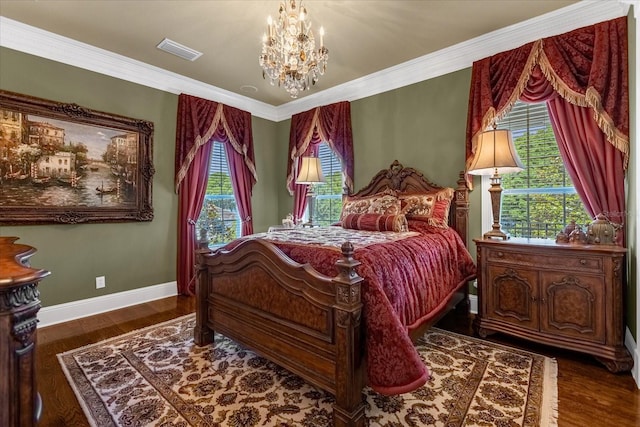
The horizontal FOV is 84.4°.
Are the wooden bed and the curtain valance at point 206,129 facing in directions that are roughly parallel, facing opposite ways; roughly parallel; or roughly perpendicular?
roughly perpendicular

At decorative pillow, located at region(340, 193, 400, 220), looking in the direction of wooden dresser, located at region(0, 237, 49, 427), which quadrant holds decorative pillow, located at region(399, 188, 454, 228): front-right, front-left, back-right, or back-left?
back-left

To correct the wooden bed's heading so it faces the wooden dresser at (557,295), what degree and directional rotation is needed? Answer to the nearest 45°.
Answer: approximately 135° to its left

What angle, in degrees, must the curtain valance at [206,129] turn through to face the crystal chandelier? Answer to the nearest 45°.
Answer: approximately 45° to its right

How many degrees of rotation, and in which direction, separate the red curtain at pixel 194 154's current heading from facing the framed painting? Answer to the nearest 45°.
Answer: approximately 90° to its right

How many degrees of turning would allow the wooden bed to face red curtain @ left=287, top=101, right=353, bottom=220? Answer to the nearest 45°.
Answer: approximately 135° to its right

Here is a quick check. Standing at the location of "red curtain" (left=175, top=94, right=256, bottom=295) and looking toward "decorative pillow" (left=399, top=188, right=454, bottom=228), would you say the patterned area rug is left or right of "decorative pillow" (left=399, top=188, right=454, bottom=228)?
right

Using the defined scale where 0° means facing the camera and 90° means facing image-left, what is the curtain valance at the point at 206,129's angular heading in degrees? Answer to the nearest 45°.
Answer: approximately 315°

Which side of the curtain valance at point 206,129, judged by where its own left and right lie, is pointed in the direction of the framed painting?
right

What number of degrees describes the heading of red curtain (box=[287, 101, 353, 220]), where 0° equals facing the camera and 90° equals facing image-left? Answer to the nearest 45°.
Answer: approximately 45°

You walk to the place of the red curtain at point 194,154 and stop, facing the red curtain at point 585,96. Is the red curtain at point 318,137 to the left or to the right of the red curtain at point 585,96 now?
left

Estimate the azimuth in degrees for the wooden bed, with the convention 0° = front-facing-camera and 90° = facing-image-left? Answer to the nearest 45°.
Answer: approximately 45°
